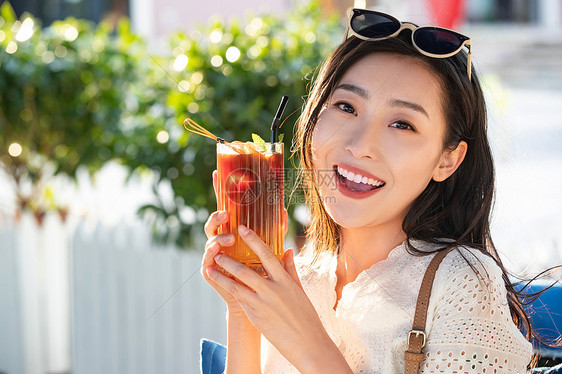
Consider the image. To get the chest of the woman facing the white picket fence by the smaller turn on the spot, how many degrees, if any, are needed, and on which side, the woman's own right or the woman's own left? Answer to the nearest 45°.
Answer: approximately 90° to the woman's own right

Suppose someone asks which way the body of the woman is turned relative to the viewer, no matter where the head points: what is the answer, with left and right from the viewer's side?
facing the viewer and to the left of the viewer

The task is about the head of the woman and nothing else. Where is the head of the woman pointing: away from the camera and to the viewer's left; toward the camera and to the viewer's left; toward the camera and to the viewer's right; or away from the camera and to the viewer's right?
toward the camera and to the viewer's left
